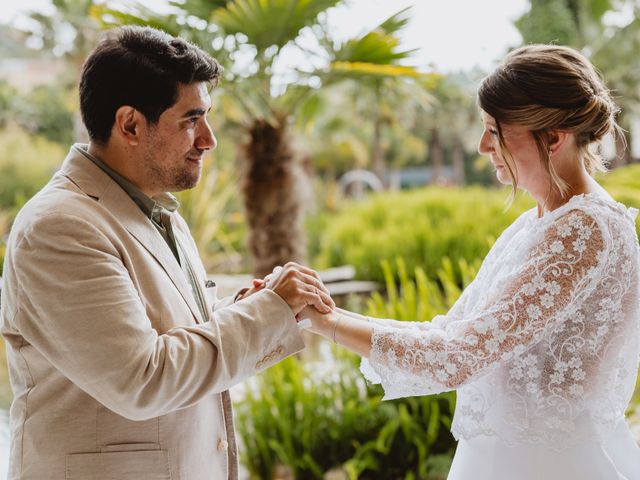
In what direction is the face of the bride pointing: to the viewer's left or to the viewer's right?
to the viewer's left

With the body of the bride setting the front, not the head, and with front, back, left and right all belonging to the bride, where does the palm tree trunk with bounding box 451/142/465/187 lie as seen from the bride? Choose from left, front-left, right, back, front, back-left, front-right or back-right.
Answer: right

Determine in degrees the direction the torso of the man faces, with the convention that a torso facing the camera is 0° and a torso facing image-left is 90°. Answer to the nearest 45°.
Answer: approximately 270°

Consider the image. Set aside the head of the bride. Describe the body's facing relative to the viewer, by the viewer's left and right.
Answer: facing to the left of the viewer

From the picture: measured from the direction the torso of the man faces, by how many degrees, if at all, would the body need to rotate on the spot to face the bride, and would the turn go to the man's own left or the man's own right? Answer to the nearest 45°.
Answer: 0° — they already face them

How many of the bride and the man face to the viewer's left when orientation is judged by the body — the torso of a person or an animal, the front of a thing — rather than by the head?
1

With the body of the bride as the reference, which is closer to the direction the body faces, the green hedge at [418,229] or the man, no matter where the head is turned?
the man

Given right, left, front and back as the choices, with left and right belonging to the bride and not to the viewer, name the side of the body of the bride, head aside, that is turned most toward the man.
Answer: front

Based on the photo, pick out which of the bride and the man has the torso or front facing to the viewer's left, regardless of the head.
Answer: the bride

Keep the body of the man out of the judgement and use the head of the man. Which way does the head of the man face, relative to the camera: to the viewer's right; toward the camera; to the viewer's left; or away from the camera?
to the viewer's right

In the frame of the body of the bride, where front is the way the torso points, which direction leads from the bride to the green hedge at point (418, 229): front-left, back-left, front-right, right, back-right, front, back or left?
right

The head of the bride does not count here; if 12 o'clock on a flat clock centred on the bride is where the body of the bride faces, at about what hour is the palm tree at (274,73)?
The palm tree is roughly at 2 o'clock from the bride.

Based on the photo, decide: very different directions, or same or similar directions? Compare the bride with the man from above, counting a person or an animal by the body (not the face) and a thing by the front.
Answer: very different directions
